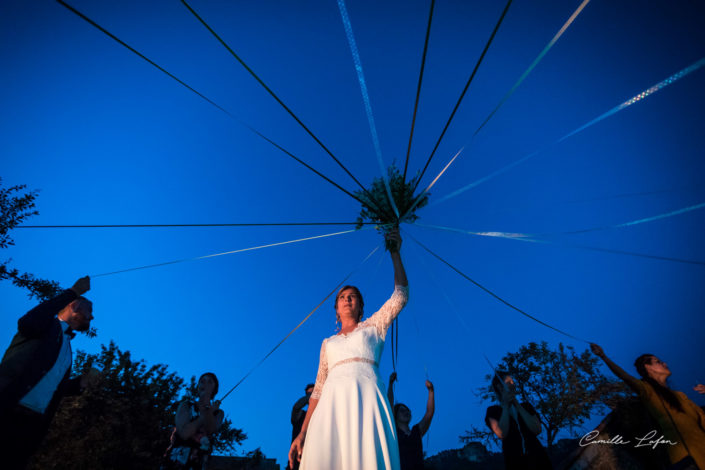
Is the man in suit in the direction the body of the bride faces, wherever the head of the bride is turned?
no

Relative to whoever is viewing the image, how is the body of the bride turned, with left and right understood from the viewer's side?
facing the viewer

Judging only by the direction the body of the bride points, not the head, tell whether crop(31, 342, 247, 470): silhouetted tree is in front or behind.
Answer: behind

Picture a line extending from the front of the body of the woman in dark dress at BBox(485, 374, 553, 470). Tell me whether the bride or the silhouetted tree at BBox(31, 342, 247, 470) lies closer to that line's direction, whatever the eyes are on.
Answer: the bride

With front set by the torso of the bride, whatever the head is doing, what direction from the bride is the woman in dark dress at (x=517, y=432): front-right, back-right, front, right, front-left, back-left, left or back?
back-left

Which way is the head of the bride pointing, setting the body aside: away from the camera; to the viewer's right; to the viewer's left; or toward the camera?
toward the camera

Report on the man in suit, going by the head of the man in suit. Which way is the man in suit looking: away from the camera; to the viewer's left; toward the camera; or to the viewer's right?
to the viewer's right

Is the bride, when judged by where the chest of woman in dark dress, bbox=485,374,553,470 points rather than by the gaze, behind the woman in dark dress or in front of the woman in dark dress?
in front
